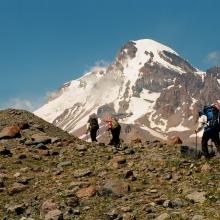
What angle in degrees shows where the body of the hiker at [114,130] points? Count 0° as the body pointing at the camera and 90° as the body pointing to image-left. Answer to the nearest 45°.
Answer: approximately 135°

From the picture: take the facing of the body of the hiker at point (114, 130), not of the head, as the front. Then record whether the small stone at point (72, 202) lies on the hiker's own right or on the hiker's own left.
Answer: on the hiker's own left

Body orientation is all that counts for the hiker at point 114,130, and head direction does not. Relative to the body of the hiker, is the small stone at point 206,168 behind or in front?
behind

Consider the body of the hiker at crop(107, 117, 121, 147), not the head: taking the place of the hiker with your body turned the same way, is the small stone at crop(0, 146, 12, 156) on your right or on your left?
on your left

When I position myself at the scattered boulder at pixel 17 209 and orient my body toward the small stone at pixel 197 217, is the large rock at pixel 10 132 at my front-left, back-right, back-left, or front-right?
back-left

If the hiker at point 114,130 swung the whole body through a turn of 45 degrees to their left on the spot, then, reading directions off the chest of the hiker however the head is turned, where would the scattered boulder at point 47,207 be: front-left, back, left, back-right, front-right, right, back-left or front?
left

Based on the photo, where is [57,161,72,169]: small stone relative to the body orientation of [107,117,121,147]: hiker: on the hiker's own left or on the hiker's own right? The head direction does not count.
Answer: on the hiker's own left

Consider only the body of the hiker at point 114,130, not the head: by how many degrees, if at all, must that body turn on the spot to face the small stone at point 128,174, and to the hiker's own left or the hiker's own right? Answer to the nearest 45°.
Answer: approximately 135° to the hiker's own left

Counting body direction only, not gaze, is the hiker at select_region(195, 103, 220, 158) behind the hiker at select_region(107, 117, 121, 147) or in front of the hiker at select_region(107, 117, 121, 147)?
behind

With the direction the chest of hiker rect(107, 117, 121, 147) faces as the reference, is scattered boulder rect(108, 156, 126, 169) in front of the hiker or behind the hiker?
behind

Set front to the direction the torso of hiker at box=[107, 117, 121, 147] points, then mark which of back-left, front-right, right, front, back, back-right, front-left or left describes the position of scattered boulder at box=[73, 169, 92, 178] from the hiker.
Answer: back-left

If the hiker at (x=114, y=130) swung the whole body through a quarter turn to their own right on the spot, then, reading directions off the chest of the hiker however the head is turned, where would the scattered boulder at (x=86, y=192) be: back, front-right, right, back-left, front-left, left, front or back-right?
back-right

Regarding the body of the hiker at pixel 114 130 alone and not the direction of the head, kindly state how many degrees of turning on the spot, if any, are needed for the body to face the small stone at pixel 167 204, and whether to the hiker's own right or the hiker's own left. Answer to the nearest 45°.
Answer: approximately 135° to the hiker's own left

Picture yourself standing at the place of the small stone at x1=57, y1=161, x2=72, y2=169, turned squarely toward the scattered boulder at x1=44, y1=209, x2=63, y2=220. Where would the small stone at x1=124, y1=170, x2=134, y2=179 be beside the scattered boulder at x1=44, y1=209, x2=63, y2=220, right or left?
left

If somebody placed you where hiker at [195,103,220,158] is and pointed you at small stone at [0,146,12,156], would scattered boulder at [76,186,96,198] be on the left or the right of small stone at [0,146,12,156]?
left
